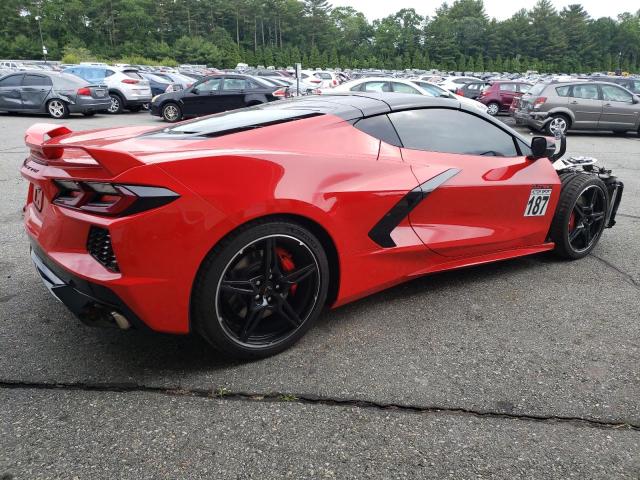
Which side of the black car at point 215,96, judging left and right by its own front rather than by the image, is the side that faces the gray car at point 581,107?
back

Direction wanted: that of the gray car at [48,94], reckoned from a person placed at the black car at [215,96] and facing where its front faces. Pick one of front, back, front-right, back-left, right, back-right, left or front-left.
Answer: front

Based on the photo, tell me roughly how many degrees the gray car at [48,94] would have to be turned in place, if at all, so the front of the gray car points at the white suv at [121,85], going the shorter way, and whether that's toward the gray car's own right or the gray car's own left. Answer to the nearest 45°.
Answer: approximately 90° to the gray car's own right

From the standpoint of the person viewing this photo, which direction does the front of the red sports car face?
facing away from the viewer and to the right of the viewer

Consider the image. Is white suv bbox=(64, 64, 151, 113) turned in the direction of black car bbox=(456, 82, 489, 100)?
no

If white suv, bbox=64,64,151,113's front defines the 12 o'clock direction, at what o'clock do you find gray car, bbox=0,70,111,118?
The gray car is roughly at 9 o'clock from the white suv.

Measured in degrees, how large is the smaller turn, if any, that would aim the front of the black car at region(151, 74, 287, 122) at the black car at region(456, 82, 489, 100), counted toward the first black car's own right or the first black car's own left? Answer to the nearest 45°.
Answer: approximately 135° to the first black car's own right

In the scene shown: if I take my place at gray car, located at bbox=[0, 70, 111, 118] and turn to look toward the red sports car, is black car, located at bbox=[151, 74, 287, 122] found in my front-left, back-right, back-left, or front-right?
front-left

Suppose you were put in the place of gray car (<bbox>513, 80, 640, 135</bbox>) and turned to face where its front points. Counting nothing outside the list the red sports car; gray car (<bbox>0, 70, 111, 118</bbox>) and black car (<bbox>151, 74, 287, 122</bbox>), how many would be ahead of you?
0

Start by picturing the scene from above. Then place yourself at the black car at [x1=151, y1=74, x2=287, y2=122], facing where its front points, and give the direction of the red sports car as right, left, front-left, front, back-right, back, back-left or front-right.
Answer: left

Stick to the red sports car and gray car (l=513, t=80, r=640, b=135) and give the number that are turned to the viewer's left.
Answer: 0

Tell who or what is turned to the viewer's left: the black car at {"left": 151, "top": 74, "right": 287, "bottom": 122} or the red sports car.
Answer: the black car

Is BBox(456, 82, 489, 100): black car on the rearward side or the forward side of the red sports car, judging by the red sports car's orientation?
on the forward side

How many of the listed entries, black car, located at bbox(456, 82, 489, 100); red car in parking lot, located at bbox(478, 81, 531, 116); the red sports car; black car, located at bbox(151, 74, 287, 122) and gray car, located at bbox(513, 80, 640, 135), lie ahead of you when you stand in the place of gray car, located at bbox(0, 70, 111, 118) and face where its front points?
0

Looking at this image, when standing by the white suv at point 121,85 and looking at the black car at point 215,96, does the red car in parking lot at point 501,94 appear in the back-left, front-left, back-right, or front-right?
front-left

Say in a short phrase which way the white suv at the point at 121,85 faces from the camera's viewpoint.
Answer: facing away from the viewer and to the left of the viewer

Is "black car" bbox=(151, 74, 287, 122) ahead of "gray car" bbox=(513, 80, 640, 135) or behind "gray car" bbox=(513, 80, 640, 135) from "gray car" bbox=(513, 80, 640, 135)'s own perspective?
behind

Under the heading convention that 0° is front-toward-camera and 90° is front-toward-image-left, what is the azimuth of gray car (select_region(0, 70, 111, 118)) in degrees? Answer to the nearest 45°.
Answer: approximately 135°

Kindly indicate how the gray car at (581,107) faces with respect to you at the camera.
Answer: facing away from the viewer and to the right of the viewer

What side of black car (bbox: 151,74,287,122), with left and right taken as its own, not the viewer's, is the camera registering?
left

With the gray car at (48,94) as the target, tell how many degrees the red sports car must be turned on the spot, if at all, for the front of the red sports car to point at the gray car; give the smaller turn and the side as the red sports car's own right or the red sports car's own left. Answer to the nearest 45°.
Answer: approximately 90° to the red sports car's own left

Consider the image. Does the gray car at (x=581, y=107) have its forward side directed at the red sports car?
no

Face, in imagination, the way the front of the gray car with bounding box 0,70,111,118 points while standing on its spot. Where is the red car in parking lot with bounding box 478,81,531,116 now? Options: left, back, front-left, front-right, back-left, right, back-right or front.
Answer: back-right

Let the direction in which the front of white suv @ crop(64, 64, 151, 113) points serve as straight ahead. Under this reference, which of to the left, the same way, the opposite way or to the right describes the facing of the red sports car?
to the right

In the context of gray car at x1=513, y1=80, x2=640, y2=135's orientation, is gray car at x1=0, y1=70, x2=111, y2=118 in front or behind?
behind

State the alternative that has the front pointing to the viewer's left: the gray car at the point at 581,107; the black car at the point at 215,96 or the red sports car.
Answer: the black car
